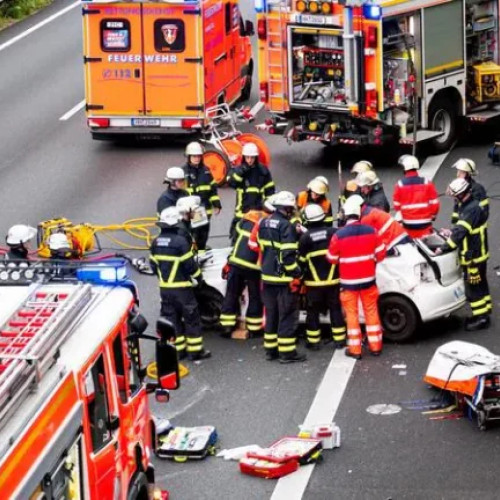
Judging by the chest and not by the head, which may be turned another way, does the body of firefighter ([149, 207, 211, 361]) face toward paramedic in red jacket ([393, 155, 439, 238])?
yes

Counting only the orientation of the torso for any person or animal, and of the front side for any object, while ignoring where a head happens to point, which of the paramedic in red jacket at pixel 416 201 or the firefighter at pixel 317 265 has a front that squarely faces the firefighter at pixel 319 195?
the firefighter at pixel 317 265

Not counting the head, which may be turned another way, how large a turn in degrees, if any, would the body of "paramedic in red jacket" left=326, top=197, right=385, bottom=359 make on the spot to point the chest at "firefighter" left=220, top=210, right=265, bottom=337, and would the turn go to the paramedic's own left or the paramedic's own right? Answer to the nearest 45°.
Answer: approximately 45° to the paramedic's own left

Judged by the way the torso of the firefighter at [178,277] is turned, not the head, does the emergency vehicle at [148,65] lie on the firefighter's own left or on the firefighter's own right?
on the firefighter's own left

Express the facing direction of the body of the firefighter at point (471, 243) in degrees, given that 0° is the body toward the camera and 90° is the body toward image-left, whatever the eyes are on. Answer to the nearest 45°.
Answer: approximately 90°

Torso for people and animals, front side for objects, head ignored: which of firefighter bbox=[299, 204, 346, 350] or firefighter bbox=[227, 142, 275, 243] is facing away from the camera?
firefighter bbox=[299, 204, 346, 350]
